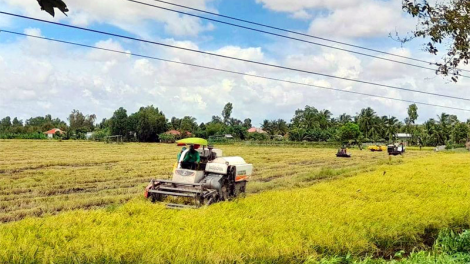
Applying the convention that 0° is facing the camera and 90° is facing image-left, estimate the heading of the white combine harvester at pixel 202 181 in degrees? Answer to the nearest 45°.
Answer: approximately 45°

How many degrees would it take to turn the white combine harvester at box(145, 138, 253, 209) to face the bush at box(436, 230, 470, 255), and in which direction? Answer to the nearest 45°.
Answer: approximately 90° to its left

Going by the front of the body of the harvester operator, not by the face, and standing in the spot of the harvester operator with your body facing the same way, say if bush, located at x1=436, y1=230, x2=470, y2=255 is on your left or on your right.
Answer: on your left
